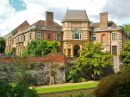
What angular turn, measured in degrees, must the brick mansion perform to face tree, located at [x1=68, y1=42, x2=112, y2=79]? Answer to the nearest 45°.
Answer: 0° — it already faces it

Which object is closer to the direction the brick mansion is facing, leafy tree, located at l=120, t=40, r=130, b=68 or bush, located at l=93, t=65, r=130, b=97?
the bush

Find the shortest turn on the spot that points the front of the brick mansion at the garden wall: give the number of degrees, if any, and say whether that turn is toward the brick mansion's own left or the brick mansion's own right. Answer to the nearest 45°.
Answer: approximately 45° to the brick mansion's own right

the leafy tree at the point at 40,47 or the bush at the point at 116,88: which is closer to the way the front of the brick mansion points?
the bush

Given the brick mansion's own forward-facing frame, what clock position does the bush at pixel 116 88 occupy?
The bush is roughly at 12 o'clock from the brick mansion.

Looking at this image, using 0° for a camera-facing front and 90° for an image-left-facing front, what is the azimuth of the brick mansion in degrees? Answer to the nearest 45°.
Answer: approximately 0°

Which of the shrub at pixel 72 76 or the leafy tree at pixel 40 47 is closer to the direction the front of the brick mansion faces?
the shrub

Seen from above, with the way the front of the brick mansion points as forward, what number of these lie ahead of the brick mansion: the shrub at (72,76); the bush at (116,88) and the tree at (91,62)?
3
